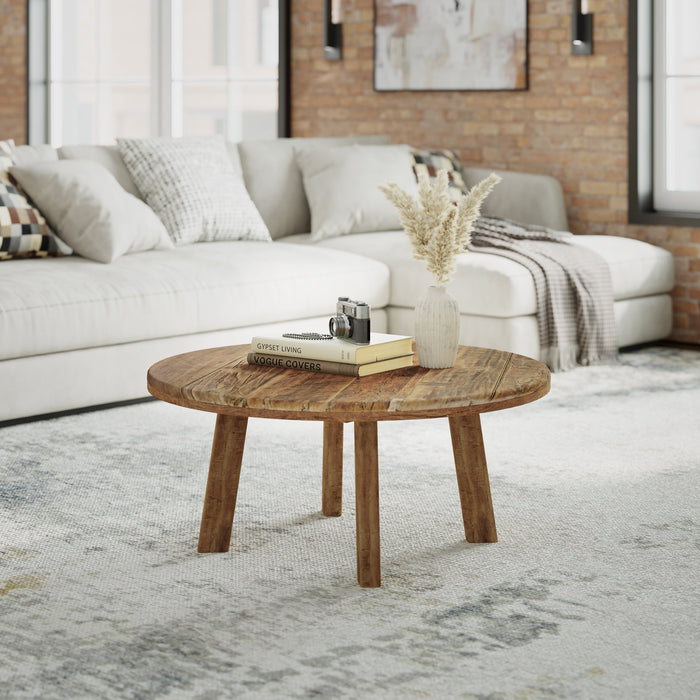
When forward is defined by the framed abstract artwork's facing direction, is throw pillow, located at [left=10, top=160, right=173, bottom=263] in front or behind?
in front

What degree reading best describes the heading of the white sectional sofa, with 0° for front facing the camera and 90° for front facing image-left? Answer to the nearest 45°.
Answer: approximately 315°

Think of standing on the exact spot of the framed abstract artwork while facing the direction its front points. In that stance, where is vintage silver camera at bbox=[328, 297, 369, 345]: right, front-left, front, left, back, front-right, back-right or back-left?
front

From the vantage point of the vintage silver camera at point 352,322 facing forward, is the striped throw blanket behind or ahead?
behind

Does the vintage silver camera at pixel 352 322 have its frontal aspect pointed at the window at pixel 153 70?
no

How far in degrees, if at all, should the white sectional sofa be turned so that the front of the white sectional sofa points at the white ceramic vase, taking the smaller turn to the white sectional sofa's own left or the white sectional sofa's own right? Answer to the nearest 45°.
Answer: approximately 45° to the white sectional sofa's own right

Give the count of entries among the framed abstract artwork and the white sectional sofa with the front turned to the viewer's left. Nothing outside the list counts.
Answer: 0

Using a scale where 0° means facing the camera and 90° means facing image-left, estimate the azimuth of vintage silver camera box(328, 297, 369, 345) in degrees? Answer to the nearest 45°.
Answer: approximately 45°

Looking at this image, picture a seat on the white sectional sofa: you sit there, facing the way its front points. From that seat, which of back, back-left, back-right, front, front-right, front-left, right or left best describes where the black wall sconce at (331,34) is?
back-left

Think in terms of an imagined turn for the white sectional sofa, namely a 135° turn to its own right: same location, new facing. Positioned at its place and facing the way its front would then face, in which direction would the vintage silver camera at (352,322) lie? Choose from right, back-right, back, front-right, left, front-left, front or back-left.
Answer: left

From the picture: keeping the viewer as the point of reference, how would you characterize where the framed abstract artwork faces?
facing the viewer

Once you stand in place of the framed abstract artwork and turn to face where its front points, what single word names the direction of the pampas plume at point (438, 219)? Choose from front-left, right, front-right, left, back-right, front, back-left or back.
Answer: front

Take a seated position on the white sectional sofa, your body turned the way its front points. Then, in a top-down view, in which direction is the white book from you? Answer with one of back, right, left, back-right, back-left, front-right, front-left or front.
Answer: front-right

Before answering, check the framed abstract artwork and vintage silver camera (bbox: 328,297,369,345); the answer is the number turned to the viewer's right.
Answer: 0

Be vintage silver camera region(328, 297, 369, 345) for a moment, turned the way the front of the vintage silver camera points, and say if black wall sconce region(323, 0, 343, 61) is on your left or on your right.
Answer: on your right

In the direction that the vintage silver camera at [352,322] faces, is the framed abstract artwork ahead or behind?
behind
